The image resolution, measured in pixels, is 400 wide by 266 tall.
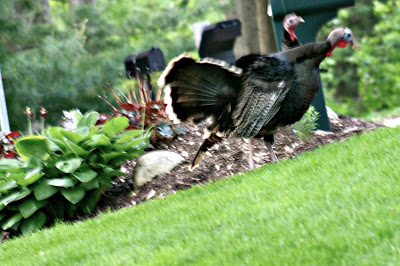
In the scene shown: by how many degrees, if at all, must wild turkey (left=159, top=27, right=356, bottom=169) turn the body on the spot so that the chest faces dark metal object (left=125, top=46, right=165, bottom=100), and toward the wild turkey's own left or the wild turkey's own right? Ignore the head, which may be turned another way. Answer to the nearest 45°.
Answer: approximately 135° to the wild turkey's own left

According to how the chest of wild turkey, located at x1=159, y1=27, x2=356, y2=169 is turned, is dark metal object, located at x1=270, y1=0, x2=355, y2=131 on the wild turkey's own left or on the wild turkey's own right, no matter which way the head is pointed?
on the wild turkey's own left

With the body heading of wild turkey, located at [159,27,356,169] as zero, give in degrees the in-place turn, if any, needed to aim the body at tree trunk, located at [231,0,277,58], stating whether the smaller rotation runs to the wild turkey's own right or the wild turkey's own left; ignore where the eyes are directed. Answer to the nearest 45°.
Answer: approximately 90° to the wild turkey's own left

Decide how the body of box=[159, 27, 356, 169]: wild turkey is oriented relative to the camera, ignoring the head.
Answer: to the viewer's right

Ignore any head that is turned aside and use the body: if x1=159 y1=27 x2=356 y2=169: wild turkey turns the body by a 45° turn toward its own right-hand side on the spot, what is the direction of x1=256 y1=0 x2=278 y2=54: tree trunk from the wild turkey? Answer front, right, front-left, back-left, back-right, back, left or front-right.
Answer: back-left

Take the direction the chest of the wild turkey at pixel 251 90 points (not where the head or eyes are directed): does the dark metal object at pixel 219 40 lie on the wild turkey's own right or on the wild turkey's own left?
on the wild turkey's own left
